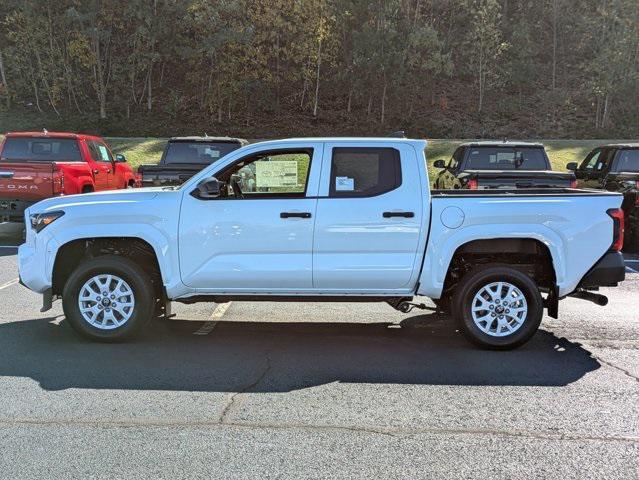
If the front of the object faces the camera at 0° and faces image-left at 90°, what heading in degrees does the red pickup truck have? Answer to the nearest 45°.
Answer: approximately 225°

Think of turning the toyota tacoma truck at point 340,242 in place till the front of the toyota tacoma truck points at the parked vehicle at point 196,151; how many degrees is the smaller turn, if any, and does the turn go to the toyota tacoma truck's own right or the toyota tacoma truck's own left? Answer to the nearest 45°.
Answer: approximately 90° to the toyota tacoma truck's own right

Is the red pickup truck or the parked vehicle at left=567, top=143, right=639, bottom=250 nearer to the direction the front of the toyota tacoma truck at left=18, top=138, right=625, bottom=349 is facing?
the red pickup truck

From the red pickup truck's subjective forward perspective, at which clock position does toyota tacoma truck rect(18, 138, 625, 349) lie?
The toyota tacoma truck is roughly at 4 o'clock from the red pickup truck.

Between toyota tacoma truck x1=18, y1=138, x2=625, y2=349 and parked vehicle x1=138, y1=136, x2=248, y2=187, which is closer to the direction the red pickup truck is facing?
the parked vehicle

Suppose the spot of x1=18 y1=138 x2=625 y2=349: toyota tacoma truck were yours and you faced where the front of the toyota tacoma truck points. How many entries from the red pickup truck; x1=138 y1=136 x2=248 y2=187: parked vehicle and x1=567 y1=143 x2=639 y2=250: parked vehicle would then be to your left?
0

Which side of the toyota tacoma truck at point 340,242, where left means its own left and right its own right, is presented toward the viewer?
left

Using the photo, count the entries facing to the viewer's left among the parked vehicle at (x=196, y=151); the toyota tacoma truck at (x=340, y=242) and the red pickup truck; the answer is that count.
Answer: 1

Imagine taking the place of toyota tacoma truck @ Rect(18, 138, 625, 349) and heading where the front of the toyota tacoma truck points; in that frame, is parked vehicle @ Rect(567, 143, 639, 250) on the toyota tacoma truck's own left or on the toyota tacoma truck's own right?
on the toyota tacoma truck's own right

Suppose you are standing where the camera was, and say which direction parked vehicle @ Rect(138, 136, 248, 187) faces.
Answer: facing away from the viewer

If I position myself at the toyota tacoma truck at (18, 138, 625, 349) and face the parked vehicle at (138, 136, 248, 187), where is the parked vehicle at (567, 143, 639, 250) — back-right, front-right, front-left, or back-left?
front-right

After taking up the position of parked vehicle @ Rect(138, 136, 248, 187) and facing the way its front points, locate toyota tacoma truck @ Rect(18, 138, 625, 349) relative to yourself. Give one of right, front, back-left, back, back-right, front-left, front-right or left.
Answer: back

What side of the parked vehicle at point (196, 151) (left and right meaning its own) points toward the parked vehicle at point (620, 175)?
right

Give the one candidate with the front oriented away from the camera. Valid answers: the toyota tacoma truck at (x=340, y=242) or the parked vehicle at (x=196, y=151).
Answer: the parked vehicle

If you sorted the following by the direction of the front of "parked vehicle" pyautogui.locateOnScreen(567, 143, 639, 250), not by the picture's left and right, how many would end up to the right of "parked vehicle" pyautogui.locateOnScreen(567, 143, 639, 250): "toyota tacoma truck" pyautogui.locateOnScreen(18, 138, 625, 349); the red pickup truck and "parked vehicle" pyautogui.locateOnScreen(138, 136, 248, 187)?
0
